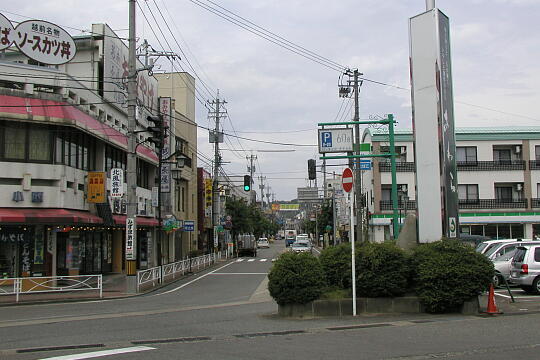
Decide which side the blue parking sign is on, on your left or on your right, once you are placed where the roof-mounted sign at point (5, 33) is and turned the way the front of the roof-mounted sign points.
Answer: on your left

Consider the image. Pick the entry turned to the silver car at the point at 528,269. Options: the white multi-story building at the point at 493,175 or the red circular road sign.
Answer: the white multi-story building

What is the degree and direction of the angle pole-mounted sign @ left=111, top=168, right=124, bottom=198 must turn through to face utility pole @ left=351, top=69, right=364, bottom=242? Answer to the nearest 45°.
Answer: approximately 90° to its left

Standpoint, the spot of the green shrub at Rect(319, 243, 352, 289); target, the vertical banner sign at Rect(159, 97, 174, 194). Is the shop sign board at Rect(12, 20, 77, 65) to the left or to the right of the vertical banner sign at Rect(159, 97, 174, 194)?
left

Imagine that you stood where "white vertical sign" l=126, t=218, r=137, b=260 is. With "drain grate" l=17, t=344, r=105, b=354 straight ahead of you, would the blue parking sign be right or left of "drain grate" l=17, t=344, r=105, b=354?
left

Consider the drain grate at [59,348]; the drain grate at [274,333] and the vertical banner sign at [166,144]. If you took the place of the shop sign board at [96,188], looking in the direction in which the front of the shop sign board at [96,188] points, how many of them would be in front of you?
2

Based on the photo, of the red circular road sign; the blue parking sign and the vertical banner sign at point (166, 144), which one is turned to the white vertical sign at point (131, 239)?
the vertical banner sign

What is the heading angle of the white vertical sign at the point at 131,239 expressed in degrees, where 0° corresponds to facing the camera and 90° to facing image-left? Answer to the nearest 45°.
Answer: approximately 0°
